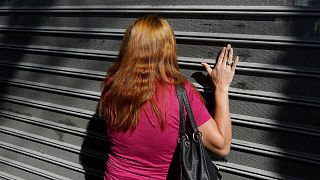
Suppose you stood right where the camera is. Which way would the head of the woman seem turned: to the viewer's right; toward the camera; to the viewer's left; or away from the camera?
away from the camera

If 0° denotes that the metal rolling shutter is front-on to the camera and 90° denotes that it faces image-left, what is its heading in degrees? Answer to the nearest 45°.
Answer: approximately 45°
